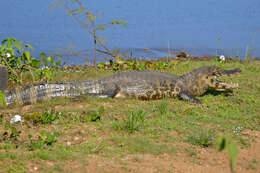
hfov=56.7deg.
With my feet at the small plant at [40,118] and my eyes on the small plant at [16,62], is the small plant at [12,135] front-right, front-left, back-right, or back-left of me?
back-left

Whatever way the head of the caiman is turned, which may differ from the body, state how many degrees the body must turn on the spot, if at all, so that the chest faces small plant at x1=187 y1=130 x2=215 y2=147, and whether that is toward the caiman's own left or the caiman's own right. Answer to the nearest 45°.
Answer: approximately 90° to the caiman's own right

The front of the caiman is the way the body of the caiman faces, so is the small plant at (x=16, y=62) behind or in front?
behind

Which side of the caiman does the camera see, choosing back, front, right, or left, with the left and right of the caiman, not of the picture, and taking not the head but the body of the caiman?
right

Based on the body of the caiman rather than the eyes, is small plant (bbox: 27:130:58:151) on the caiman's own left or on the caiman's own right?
on the caiman's own right

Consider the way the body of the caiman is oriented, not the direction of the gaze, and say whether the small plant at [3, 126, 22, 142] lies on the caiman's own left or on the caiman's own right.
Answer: on the caiman's own right

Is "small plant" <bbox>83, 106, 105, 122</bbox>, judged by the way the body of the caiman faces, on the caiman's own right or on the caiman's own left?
on the caiman's own right
